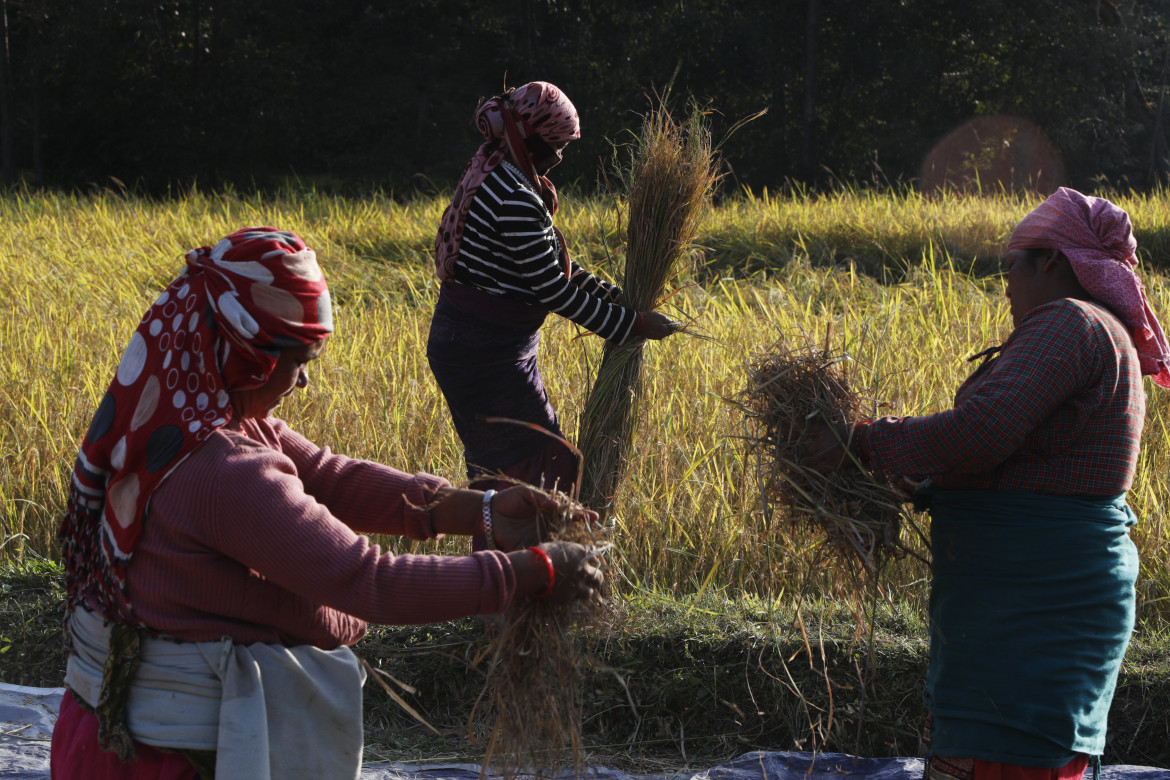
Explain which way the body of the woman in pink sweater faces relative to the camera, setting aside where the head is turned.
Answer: to the viewer's right

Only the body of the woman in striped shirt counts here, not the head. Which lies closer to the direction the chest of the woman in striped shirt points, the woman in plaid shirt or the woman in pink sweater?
the woman in plaid shirt

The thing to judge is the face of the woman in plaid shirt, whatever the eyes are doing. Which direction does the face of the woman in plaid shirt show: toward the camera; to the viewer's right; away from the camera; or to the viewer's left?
to the viewer's left

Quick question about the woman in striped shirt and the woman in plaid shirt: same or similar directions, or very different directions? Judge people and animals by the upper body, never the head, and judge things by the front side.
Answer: very different directions

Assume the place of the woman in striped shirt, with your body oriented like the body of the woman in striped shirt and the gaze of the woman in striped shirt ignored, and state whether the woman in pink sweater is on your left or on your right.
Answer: on your right

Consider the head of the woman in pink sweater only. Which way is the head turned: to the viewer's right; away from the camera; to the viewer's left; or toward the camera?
to the viewer's right

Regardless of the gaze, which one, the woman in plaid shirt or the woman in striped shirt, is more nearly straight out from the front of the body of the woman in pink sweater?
the woman in plaid shirt

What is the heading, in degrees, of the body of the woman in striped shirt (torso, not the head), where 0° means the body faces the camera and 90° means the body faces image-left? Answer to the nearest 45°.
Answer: approximately 270°

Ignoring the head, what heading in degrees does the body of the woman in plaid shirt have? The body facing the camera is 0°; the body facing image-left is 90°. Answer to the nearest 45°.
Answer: approximately 90°

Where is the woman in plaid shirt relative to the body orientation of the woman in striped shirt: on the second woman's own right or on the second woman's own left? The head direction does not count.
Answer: on the second woman's own right
